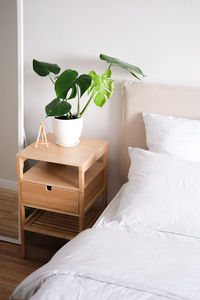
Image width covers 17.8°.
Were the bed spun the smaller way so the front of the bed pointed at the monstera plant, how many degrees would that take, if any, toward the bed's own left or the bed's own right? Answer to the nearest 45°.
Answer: approximately 90° to the bed's own right

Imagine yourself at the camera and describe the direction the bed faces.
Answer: facing the viewer and to the left of the viewer

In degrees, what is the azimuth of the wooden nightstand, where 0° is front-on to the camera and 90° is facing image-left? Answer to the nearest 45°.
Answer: approximately 45°

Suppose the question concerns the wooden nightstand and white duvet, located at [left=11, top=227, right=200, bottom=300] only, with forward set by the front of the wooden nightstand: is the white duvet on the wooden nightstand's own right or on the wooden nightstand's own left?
on the wooden nightstand's own left

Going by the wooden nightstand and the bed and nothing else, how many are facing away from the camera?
0

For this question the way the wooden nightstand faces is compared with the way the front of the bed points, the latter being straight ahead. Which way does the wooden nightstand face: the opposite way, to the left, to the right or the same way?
the same way

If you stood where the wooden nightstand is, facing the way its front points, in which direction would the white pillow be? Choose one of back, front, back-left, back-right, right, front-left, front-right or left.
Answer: left
